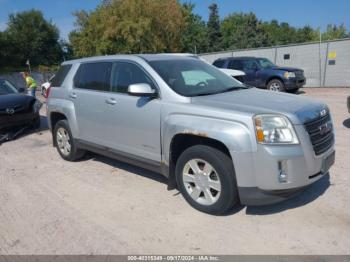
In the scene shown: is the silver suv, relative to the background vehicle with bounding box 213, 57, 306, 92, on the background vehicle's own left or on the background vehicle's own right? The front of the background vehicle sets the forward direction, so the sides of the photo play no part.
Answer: on the background vehicle's own right

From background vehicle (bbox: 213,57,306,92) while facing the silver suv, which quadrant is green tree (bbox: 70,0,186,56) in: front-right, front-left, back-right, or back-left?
back-right

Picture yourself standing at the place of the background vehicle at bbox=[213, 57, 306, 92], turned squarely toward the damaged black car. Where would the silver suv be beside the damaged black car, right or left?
left

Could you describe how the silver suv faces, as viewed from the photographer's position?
facing the viewer and to the right of the viewer

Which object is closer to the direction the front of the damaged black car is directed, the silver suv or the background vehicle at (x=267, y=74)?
the silver suv

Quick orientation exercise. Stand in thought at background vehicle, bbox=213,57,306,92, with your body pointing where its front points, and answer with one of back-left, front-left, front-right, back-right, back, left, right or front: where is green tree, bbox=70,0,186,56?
back

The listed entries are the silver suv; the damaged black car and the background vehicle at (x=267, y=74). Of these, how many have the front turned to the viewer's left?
0

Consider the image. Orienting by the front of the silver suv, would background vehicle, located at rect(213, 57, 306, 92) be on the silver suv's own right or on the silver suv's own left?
on the silver suv's own left

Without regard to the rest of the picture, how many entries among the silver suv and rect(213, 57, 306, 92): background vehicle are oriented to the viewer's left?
0

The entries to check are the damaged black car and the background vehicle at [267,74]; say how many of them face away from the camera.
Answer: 0

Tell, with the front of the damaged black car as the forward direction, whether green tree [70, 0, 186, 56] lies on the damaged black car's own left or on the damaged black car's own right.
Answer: on the damaged black car's own left

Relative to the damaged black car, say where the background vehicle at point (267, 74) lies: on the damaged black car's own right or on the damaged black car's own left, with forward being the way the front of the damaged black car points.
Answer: on the damaged black car's own left

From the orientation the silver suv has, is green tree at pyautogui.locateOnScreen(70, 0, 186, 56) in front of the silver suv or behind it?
behind
